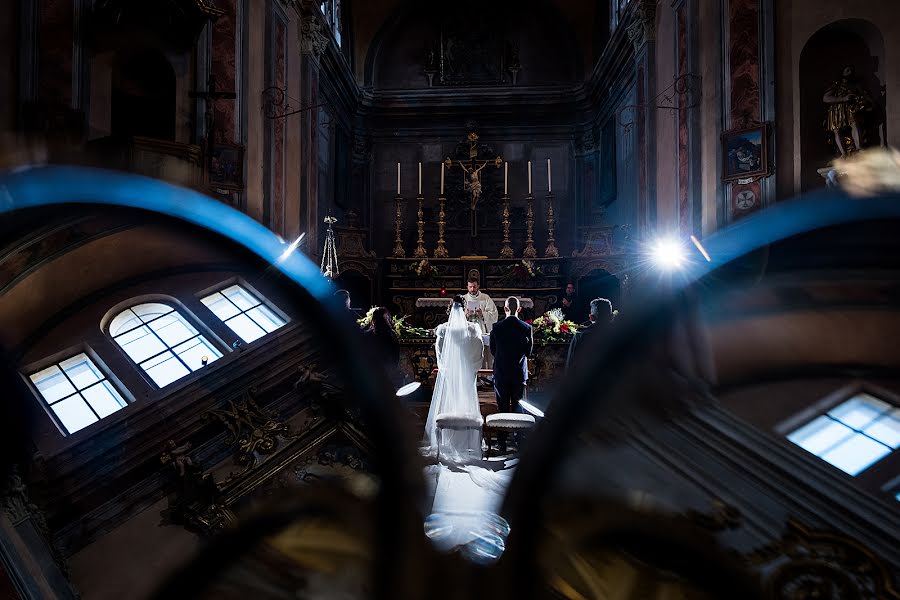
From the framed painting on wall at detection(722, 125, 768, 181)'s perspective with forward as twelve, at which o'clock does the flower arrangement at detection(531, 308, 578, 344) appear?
The flower arrangement is roughly at 1 o'clock from the framed painting on wall.

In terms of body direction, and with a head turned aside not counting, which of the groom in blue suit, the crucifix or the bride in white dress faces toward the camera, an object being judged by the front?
the crucifix

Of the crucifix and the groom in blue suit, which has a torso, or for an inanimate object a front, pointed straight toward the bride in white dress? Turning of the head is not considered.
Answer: the crucifix

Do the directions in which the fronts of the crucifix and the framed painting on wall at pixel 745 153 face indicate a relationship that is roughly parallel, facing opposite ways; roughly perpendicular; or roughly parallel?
roughly perpendicular

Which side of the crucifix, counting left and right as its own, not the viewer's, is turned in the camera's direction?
front

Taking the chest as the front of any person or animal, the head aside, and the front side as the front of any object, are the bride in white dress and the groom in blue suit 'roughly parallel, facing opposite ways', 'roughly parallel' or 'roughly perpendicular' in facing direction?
roughly parallel

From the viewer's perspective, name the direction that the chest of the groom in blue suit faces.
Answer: away from the camera

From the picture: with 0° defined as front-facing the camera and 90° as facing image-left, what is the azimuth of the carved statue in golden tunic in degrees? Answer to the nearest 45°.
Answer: approximately 45°

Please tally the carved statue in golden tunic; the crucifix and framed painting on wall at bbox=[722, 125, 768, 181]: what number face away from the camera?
0

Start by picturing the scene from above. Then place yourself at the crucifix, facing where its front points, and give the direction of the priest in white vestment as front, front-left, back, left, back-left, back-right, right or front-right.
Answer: front

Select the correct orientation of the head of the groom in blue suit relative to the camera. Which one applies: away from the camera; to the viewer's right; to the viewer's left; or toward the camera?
away from the camera

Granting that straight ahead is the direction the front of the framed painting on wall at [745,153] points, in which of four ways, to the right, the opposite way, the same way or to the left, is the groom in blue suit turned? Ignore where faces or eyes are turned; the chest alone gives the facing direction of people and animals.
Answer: to the right

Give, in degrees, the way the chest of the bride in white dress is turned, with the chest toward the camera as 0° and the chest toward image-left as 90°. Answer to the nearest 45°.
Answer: approximately 180°

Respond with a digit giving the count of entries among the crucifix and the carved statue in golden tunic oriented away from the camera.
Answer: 0

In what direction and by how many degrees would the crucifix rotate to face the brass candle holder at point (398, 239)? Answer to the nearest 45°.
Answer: approximately 45° to its right

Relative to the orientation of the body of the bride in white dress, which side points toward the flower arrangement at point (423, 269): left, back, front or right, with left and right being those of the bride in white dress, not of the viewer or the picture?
front

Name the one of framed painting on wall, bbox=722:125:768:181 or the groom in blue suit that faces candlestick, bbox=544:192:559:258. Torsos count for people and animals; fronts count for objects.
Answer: the groom in blue suit
